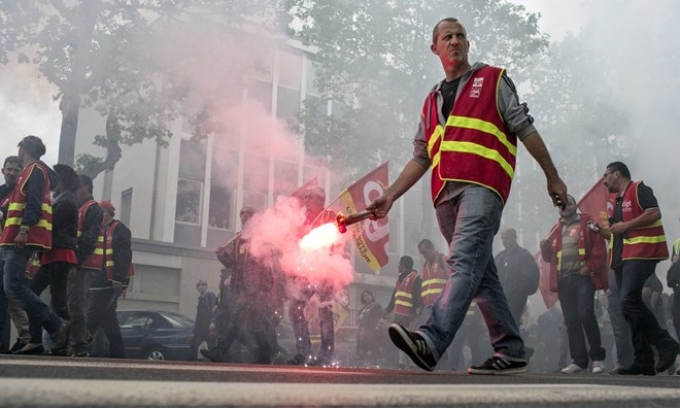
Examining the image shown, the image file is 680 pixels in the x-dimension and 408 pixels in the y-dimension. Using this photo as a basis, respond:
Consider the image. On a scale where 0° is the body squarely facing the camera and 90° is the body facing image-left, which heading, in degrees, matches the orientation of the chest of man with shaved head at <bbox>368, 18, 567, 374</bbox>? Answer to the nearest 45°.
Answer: approximately 45°

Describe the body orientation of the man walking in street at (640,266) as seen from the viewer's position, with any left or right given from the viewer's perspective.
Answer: facing the viewer and to the left of the viewer

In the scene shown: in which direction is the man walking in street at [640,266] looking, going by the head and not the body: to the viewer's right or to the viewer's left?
to the viewer's left

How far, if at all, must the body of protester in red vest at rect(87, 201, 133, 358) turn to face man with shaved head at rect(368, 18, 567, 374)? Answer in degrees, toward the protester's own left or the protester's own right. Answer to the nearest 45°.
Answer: approximately 90° to the protester's own left

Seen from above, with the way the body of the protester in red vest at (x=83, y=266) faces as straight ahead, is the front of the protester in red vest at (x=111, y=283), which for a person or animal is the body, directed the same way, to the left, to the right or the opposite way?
the same way

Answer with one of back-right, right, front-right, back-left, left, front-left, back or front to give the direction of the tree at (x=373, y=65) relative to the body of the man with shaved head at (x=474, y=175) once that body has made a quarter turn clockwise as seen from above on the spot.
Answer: front-right

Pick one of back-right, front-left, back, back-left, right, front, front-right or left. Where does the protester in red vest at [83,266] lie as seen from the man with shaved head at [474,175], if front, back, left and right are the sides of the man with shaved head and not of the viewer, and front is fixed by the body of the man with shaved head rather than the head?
right
